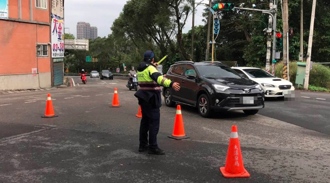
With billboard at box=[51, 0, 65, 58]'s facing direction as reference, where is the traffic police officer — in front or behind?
in front

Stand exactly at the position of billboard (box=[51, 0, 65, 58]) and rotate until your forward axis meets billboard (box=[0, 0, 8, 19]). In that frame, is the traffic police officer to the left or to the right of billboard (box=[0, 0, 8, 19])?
left

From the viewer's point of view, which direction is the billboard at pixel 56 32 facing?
toward the camera

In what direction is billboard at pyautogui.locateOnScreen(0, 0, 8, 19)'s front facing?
toward the camera

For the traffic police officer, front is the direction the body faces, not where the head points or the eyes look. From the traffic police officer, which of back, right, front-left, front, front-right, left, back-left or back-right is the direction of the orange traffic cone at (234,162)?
right

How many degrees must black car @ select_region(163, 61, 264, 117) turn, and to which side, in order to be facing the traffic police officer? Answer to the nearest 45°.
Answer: approximately 45° to its right

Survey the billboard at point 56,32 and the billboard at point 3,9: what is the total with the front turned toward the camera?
2

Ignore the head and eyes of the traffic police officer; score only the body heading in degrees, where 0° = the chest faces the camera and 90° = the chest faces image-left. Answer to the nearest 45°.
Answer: approximately 225°
